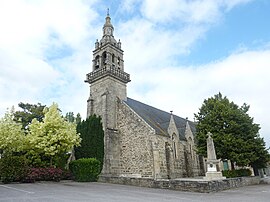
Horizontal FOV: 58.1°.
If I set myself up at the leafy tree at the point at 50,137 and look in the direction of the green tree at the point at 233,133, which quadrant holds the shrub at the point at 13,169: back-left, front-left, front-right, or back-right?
back-right

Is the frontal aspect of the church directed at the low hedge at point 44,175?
yes

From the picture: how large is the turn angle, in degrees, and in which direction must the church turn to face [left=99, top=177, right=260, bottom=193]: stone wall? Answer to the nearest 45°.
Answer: approximately 90° to its left

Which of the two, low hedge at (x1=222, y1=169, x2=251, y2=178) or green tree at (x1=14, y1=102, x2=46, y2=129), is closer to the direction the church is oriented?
the green tree

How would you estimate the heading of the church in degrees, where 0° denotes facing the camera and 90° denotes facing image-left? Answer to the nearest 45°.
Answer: approximately 45°

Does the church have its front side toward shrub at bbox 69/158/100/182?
yes

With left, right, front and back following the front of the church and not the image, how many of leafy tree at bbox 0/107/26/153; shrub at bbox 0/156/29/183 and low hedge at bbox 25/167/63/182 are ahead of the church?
3

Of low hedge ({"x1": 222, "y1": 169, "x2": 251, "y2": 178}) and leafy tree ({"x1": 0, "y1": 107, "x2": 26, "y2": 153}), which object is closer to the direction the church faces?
the leafy tree

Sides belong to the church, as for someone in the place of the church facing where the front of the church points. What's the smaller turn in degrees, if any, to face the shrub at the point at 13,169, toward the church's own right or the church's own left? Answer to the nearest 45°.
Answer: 0° — it already faces it

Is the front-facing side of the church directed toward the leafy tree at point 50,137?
yes

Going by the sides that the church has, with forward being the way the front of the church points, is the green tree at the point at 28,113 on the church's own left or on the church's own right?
on the church's own right
